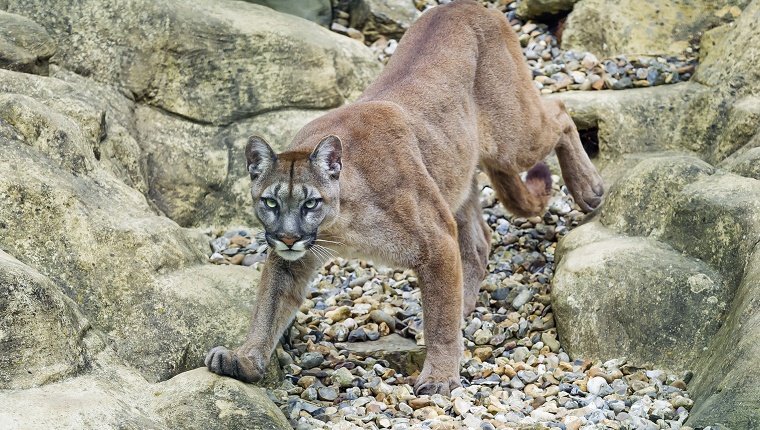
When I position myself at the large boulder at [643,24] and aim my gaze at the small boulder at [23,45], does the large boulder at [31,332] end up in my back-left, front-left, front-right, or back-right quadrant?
front-left

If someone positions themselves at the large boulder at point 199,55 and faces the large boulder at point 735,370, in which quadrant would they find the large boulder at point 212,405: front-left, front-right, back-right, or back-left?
front-right

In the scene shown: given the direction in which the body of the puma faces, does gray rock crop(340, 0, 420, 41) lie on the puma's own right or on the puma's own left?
on the puma's own right

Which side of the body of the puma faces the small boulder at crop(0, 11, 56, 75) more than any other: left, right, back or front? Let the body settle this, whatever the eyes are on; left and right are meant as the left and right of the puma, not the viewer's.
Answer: right

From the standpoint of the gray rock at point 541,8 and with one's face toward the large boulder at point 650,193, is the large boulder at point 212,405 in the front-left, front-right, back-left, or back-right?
front-right

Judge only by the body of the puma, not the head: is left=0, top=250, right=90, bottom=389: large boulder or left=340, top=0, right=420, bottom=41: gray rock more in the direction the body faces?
the large boulder

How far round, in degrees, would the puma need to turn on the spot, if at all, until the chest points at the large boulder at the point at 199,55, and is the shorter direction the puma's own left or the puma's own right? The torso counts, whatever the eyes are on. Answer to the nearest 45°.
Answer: approximately 90° to the puma's own right

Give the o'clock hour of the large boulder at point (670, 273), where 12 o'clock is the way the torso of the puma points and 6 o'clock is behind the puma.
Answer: The large boulder is roughly at 8 o'clock from the puma.

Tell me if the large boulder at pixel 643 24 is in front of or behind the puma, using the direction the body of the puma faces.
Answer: behind

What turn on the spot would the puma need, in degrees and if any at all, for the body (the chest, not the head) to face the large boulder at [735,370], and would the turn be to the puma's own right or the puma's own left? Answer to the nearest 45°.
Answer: approximately 90° to the puma's own left

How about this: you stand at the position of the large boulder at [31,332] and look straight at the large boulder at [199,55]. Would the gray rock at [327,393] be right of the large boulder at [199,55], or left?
right

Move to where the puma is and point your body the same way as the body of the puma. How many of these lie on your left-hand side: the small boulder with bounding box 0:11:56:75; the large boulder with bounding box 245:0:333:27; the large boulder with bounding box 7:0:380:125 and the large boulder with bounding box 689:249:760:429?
1

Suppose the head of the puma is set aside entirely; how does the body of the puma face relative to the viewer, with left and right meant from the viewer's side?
facing the viewer and to the left of the viewer
